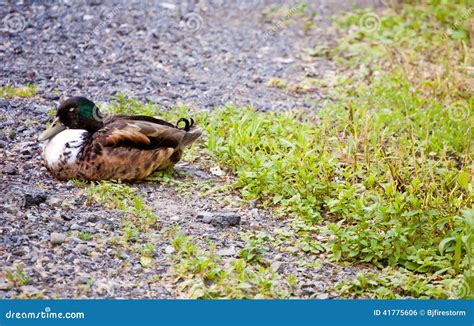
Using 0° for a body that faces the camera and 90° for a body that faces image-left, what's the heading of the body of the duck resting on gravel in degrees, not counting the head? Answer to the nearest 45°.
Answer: approximately 90°

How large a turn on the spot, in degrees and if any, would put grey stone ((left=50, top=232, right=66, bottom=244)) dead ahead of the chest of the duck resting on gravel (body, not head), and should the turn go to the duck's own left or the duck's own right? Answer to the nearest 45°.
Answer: approximately 90° to the duck's own left

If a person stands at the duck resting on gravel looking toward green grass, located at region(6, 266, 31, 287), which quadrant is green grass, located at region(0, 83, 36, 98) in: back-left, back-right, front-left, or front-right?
back-right

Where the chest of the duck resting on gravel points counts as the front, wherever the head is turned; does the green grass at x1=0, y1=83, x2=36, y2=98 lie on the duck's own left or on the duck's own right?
on the duck's own right

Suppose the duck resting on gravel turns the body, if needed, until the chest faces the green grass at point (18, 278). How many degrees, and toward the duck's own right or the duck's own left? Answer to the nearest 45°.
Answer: approximately 90° to the duck's own left
